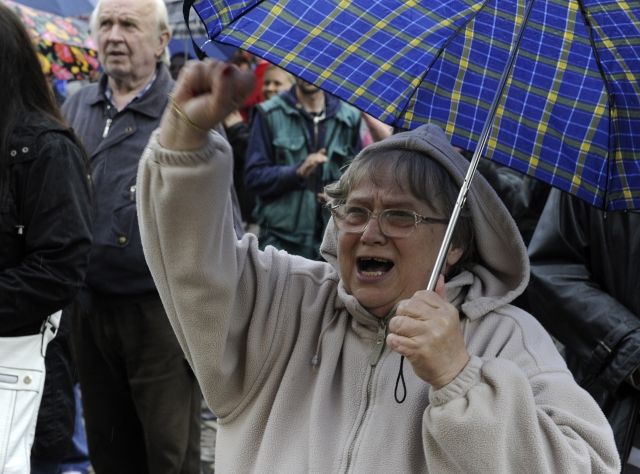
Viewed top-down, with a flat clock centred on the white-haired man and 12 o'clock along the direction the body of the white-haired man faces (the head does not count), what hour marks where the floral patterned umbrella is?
The floral patterned umbrella is roughly at 4 o'clock from the white-haired man.

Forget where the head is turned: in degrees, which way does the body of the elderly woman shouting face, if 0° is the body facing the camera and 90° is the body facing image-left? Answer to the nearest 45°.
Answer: approximately 45°

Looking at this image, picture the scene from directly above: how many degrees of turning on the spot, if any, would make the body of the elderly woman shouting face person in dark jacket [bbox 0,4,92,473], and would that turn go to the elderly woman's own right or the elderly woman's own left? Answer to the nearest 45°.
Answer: approximately 90° to the elderly woman's own right

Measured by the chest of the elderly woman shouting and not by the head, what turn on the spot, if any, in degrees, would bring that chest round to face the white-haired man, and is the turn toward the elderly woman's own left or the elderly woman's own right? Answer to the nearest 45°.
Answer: approximately 90° to the elderly woman's own right

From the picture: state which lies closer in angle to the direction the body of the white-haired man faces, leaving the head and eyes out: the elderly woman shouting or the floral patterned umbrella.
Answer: the elderly woman shouting

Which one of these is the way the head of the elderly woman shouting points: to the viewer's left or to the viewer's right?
to the viewer's left

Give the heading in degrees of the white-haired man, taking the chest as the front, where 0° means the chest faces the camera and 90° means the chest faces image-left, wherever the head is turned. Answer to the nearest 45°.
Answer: approximately 45°
